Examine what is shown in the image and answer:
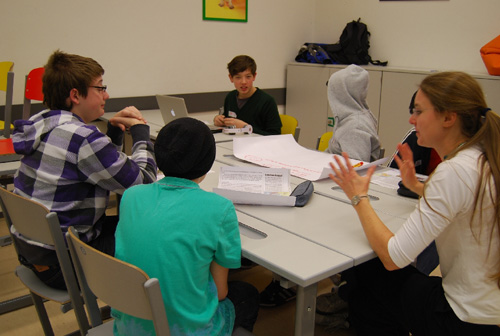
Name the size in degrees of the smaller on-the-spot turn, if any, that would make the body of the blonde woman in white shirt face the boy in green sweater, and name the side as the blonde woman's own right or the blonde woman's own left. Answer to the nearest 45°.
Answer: approximately 45° to the blonde woman's own right

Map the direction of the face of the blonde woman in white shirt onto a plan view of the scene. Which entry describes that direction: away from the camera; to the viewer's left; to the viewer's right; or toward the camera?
to the viewer's left

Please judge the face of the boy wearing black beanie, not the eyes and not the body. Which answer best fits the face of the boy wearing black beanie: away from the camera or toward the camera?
away from the camera

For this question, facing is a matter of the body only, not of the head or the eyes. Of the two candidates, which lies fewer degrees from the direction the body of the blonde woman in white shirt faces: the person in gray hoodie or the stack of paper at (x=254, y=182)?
the stack of paper

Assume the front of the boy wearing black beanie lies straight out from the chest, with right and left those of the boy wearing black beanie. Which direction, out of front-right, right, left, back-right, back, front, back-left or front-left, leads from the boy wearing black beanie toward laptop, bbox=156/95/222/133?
front-left

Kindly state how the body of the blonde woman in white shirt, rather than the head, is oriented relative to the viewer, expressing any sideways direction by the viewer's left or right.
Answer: facing to the left of the viewer

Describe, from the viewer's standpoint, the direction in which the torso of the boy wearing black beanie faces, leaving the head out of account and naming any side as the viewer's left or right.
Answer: facing away from the viewer and to the right of the viewer

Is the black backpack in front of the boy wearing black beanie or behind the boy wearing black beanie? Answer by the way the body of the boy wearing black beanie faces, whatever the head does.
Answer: in front

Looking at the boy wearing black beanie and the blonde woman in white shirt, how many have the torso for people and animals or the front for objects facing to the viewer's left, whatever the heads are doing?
1
